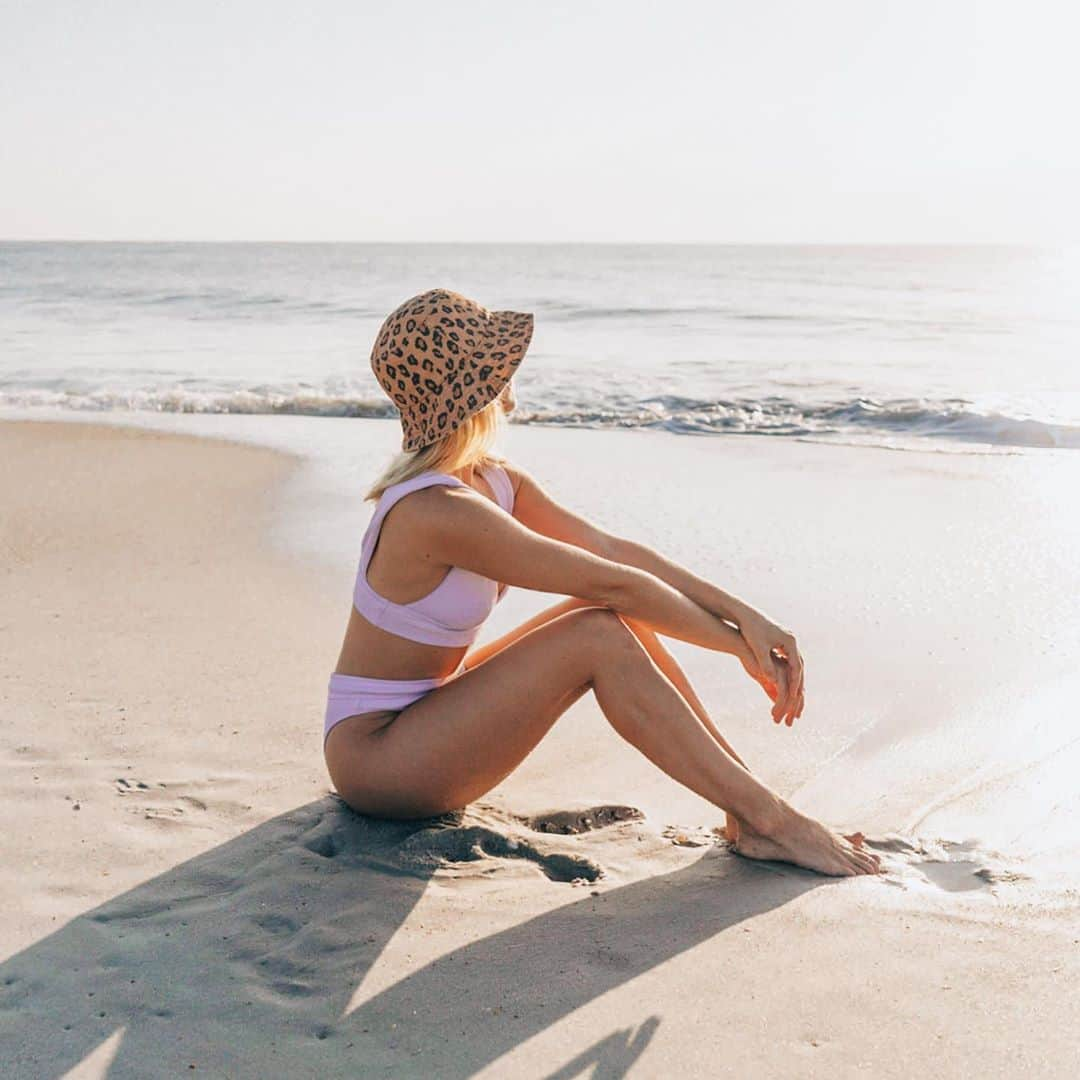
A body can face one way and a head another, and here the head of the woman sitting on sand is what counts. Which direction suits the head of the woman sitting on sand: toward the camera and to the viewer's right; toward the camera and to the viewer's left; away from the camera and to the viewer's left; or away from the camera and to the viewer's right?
away from the camera and to the viewer's right

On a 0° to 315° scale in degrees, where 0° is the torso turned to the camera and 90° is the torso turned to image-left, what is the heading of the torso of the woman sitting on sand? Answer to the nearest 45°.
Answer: approximately 270°
